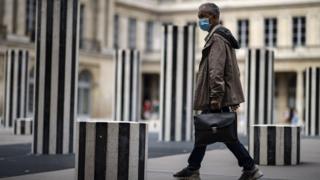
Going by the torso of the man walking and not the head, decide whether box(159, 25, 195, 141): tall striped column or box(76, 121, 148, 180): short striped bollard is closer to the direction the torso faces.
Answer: the short striped bollard

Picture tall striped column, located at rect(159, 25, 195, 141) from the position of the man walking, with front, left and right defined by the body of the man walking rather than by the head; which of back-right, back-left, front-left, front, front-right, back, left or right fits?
right

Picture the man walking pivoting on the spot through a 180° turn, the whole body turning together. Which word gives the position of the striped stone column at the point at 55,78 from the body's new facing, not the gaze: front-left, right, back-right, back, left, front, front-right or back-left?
back-left

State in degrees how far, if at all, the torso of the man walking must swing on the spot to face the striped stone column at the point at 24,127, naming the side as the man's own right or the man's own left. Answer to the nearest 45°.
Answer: approximately 45° to the man's own right

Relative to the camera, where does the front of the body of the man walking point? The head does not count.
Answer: to the viewer's left

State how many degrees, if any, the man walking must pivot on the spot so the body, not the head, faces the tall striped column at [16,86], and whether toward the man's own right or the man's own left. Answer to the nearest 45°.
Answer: approximately 45° to the man's own right

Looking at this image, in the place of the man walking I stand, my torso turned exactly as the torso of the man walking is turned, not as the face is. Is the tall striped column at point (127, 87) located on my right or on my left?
on my right

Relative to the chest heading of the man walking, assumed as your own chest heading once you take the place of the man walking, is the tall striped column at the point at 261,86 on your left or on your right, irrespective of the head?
on your right

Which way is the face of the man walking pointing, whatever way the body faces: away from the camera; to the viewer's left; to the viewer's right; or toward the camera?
to the viewer's left

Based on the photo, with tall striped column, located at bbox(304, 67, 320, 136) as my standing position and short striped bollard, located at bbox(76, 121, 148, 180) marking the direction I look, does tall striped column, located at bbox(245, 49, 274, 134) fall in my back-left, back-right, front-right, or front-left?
front-right

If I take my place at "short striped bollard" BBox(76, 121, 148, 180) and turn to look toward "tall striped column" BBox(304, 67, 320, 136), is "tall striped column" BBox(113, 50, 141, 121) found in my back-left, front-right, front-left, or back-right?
front-left

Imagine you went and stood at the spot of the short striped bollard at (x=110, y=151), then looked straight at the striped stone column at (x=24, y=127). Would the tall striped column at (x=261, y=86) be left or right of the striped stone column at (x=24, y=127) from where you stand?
right
